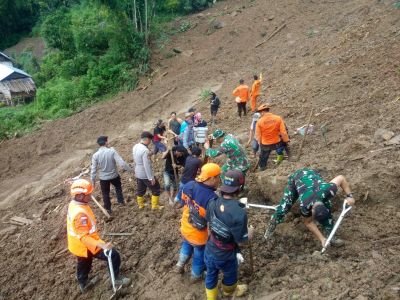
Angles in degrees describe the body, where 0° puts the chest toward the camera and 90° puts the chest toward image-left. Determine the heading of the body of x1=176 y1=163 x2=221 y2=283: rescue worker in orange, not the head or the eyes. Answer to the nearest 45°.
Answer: approximately 225°

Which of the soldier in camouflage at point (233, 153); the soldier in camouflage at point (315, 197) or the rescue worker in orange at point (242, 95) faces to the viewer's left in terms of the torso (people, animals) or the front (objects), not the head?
the soldier in camouflage at point (233, 153)

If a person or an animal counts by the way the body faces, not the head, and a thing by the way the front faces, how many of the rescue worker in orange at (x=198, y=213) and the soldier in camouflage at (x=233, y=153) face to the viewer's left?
1

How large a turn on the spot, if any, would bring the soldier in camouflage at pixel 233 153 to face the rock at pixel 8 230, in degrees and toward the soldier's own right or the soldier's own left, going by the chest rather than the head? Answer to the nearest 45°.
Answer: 0° — they already face it

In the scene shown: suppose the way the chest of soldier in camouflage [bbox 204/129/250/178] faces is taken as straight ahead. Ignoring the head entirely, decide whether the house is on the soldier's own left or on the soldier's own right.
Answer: on the soldier's own right

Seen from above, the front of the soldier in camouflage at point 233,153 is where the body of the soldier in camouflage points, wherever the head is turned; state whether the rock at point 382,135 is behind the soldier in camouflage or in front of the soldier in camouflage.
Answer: behind

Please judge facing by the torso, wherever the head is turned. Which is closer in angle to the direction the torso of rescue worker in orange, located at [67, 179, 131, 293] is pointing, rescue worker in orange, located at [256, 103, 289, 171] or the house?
the rescue worker in orange

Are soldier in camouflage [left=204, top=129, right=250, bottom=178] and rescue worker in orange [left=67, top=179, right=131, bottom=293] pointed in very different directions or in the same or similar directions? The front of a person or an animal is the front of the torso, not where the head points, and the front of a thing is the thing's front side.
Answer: very different directions

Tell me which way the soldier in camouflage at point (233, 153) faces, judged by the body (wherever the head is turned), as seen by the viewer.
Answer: to the viewer's left

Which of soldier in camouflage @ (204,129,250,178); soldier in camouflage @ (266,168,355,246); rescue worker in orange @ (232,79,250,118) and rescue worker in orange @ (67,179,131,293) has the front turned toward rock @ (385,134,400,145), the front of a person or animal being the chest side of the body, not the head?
rescue worker in orange @ (67,179,131,293)

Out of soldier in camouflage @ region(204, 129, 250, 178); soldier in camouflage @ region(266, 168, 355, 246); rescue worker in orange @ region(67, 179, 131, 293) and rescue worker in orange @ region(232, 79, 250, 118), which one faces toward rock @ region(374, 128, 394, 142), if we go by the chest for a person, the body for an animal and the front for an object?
rescue worker in orange @ region(67, 179, 131, 293)

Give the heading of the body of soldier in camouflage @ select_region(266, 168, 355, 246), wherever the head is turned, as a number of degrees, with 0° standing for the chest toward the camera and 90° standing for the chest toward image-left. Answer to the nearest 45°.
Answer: approximately 315°

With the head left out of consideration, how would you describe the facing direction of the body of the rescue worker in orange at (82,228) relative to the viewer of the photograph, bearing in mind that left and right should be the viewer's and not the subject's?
facing to the right of the viewer
